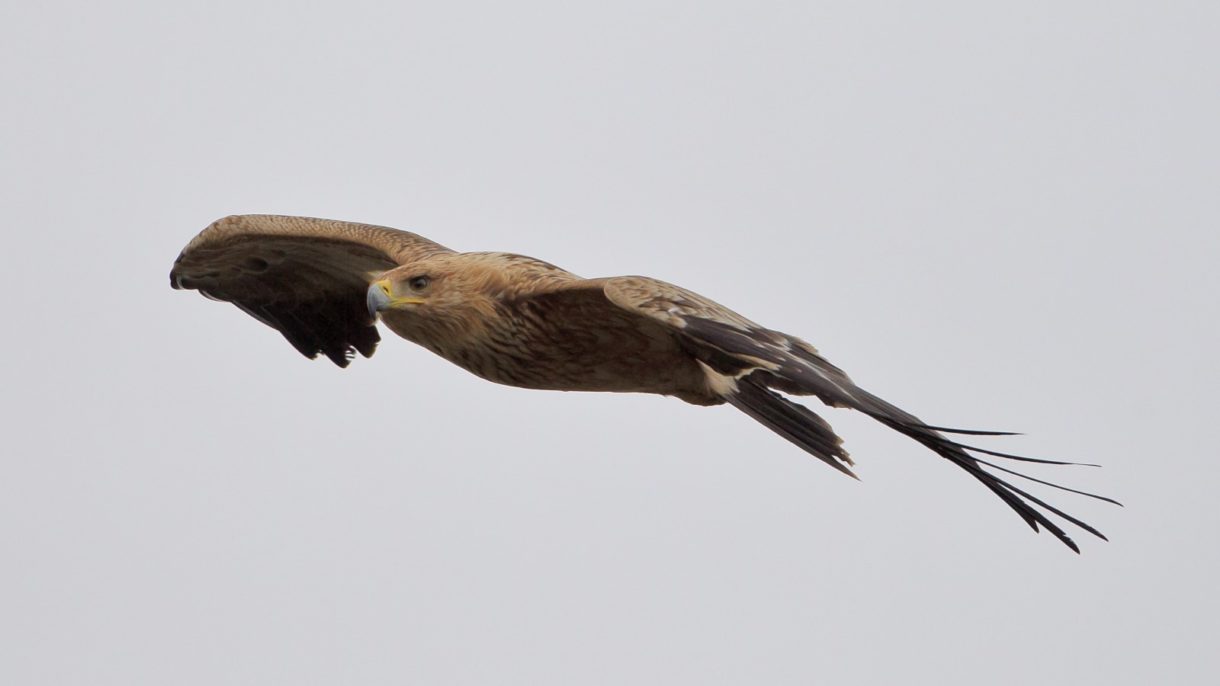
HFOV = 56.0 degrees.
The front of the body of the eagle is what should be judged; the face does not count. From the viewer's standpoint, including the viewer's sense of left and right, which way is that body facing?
facing the viewer and to the left of the viewer
